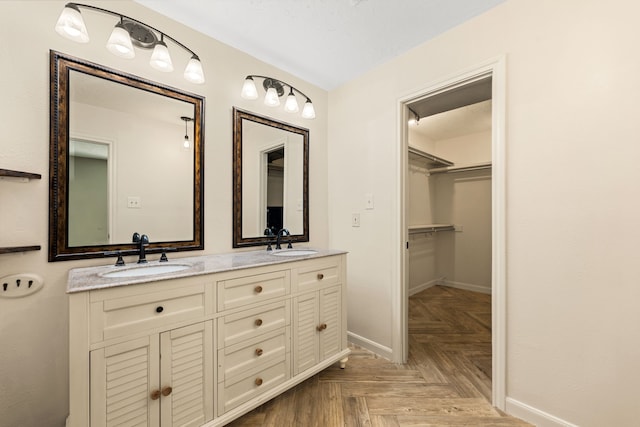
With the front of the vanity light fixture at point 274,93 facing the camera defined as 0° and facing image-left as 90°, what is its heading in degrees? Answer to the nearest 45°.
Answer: approximately 315°

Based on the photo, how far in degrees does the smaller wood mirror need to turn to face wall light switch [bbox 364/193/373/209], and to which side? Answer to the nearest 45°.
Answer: approximately 45° to its left

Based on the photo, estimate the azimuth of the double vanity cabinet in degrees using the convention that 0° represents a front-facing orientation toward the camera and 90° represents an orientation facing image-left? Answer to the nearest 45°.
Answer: approximately 315°

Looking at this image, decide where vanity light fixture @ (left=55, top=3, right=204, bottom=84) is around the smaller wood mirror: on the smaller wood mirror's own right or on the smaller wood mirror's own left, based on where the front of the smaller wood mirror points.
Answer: on the smaller wood mirror's own right

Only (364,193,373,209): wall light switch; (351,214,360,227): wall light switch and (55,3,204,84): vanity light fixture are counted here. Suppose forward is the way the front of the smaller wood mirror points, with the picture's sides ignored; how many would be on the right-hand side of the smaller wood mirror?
1

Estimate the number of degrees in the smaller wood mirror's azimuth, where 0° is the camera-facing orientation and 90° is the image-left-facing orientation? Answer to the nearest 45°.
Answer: approximately 315°
